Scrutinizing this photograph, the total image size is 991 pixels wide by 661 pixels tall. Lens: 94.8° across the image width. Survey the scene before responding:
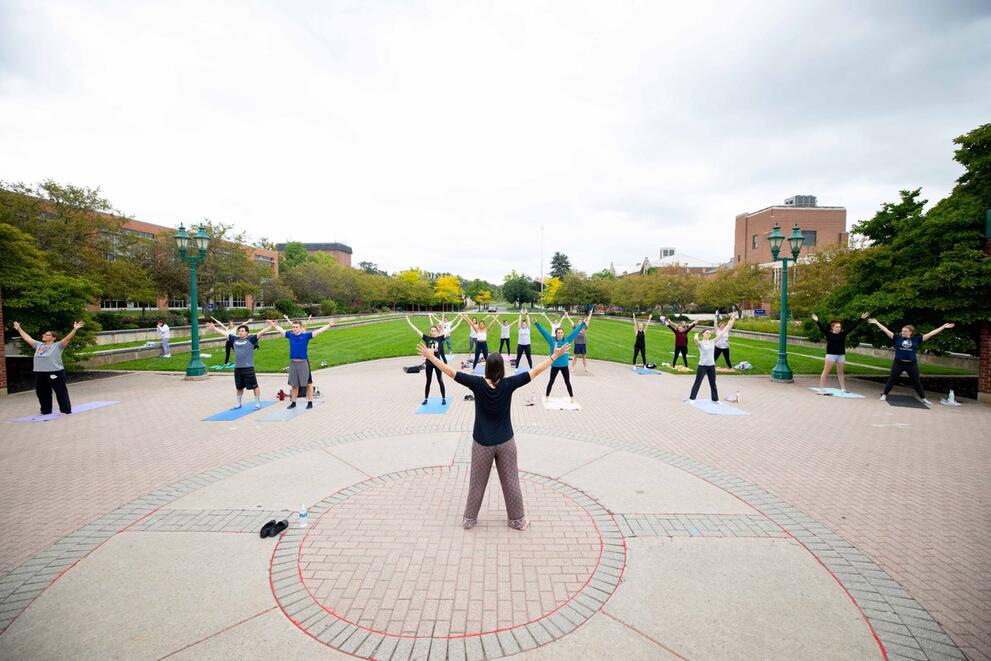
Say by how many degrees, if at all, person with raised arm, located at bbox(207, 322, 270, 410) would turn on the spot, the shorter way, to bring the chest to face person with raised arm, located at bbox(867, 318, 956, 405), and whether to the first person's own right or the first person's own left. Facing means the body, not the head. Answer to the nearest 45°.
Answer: approximately 45° to the first person's own left

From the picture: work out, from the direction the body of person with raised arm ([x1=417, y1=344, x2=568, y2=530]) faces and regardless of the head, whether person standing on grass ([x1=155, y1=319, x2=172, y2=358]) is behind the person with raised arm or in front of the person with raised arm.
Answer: in front

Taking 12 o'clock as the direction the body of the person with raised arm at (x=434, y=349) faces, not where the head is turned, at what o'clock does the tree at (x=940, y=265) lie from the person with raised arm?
The tree is roughly at 9 o'clock from the person with raised arm.

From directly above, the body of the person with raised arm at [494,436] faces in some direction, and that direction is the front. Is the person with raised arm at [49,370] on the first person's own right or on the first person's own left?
on the first person's own left

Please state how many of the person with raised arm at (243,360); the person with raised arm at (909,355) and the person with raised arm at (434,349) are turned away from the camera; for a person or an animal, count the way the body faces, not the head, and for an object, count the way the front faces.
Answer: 0

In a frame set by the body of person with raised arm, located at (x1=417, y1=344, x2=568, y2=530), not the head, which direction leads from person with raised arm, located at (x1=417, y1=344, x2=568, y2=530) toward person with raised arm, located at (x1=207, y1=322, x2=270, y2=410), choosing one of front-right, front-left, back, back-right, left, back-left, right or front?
front-left

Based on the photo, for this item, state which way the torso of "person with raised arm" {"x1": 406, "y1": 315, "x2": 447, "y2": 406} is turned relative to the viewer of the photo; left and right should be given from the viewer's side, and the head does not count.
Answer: facing the viewer

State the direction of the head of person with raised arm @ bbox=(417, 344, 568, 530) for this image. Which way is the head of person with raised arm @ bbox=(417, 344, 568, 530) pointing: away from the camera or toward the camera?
away from the camera

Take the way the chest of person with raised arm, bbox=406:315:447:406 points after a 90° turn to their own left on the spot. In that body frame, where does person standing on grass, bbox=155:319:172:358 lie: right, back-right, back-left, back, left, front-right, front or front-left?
back-left

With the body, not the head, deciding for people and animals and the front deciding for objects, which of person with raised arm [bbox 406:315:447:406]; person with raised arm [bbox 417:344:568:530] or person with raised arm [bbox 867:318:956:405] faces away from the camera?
person with raised arm [bbox 417:344:568:530]

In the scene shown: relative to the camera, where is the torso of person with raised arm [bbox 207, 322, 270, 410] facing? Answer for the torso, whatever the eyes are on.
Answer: toward the camera

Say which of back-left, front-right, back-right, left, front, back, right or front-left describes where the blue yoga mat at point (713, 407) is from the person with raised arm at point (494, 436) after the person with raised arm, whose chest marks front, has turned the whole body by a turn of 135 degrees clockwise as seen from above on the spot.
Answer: left

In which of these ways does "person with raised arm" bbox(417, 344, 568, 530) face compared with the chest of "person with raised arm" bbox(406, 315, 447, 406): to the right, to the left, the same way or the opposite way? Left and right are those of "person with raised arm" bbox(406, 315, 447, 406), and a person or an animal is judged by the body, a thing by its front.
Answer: the opposite way

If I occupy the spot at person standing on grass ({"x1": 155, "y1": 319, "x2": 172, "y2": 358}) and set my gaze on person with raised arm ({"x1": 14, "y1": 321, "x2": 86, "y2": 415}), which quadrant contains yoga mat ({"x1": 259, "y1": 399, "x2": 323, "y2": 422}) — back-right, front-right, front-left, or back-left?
front-left

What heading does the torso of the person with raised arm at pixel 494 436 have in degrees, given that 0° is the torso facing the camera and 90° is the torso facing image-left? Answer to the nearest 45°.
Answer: approximately 180°
